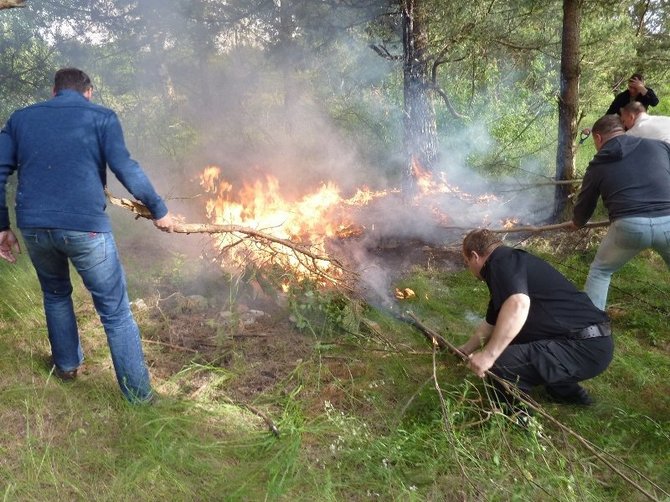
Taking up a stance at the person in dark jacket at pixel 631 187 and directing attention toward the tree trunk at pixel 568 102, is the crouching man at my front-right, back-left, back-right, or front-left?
back-left

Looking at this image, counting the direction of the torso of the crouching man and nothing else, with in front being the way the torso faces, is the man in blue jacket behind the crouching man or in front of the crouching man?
in front

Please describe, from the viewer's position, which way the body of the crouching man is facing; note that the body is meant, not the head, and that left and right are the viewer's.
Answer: facing to the left of the viewer

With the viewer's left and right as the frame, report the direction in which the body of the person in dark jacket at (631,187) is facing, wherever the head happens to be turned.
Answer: facing away from the viewer and to the left of the viewer

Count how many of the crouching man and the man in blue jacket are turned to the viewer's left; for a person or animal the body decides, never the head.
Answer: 1

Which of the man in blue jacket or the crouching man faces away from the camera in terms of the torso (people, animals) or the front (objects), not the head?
the man in blue jacket

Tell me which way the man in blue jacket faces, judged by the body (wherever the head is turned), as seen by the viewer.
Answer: away from the camera

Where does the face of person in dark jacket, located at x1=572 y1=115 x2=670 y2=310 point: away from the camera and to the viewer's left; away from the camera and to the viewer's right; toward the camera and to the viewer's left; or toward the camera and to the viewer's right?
away from the camera and to the viewer's left

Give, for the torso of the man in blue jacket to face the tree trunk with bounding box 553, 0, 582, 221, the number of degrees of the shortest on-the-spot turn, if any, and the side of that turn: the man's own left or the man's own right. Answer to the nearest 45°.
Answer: approximately 90° to the man's own right

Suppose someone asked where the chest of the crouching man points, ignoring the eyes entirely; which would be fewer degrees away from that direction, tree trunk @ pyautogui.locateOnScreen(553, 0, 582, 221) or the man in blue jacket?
the man in blue jacket
